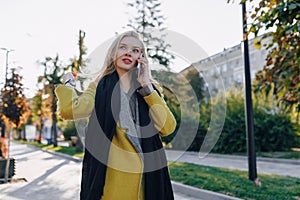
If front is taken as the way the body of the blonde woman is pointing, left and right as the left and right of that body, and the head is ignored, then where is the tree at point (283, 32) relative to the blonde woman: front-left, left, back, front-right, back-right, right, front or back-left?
back-left

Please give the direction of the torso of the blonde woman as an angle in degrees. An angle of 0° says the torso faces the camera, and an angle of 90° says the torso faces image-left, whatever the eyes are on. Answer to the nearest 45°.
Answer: approximately 0°

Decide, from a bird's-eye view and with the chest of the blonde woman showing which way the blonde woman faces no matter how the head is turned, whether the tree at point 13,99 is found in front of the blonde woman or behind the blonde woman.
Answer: behind

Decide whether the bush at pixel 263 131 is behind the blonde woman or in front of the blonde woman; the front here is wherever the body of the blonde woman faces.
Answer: behind

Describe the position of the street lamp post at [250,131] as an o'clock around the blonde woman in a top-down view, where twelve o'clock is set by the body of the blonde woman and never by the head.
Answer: The street lamp post is roughly at 7 o'clock from the blonde woman.
